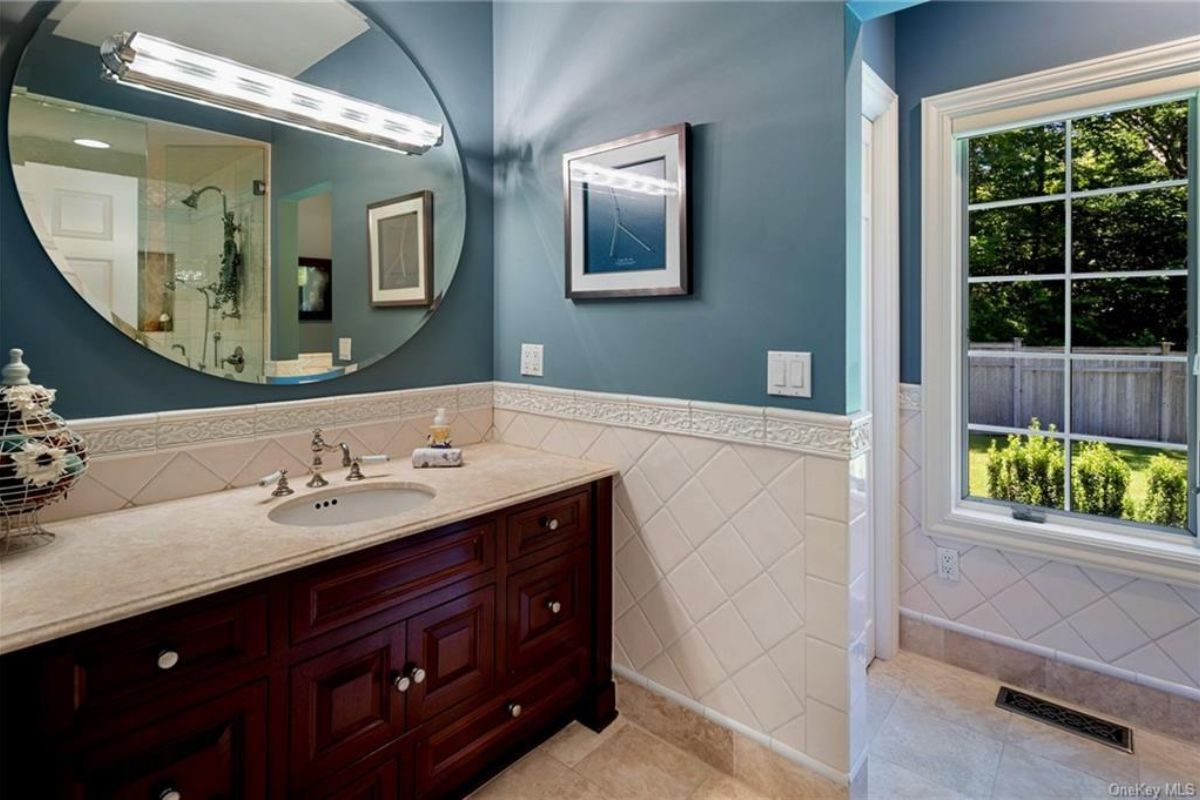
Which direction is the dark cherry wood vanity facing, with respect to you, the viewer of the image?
facing the viewer and to the right of the viewer

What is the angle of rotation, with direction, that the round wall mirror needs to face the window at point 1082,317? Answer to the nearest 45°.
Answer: approximately 45° to its left

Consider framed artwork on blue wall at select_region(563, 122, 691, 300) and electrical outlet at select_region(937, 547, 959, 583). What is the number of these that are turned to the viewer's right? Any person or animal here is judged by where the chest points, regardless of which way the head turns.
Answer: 0

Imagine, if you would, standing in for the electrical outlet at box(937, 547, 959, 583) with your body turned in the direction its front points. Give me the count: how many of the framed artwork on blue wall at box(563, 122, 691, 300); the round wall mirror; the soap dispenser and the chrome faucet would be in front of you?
4

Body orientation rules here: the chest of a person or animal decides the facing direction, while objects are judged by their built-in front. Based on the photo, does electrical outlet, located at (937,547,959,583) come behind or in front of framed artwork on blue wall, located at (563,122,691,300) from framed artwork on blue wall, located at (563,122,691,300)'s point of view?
behind

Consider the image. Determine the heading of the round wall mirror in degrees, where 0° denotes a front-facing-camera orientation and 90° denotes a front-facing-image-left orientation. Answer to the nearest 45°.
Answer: approximately 315°

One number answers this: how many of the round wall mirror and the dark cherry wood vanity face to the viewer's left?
0

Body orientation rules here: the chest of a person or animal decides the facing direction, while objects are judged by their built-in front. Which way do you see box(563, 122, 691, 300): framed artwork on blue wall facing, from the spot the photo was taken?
facing the viewer and to the left of the viewer
